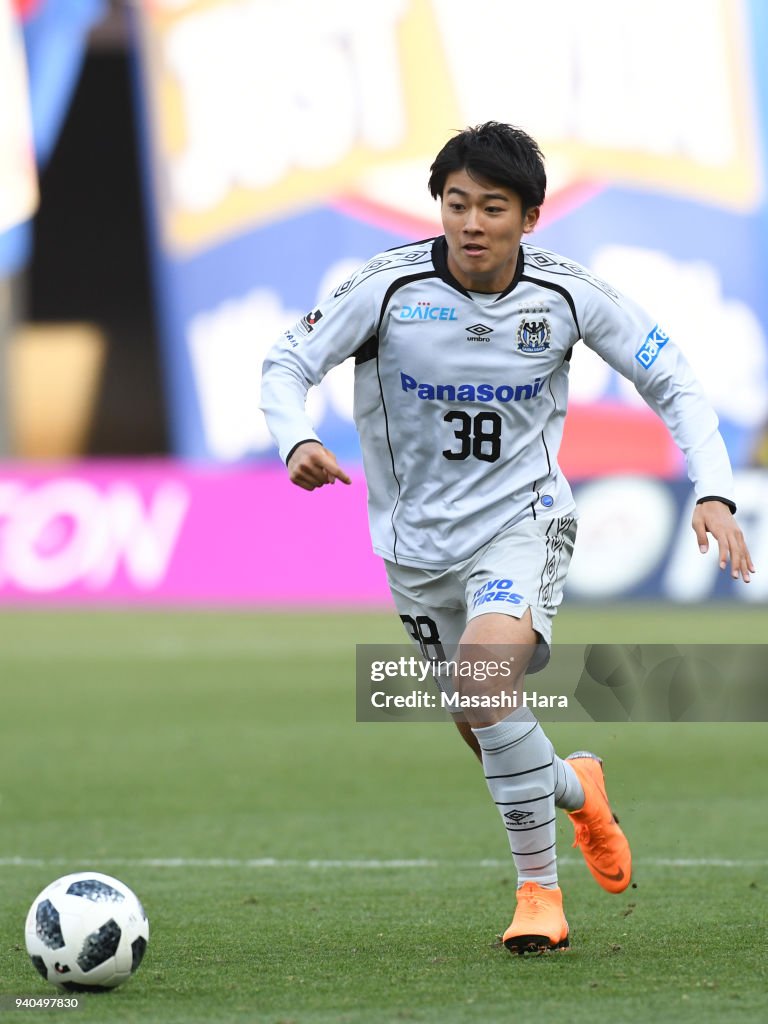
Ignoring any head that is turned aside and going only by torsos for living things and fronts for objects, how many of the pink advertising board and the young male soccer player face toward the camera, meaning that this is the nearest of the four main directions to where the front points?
2

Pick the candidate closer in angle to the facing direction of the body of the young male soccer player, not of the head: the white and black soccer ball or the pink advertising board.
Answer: the white and black soccer ball

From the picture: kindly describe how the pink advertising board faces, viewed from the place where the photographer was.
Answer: facing the viewer

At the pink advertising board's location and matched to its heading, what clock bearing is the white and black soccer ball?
The white and black soccer ball is roughly at 12 o'clock from the pink advertising board.

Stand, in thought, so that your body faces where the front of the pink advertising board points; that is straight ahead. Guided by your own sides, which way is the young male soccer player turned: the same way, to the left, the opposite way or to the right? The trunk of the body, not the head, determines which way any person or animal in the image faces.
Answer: the same way

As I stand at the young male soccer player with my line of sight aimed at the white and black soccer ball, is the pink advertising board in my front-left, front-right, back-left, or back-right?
back-right

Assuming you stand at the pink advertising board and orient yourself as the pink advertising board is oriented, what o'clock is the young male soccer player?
The young male soccer player is roughly at 12 o'clock from the pink advertising board.

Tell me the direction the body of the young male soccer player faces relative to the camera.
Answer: toward the camera

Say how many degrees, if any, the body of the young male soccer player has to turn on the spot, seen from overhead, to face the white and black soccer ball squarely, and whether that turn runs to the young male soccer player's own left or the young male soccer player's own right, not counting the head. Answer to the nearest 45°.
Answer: approximately 45° to the young male soccer player's own right

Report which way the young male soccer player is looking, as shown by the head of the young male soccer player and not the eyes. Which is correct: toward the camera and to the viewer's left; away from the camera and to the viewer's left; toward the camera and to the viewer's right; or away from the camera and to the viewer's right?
toward the camera and to the viewer's left

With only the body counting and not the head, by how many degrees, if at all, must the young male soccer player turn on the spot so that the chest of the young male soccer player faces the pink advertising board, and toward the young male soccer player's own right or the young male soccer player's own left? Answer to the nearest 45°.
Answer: approximately 180°
